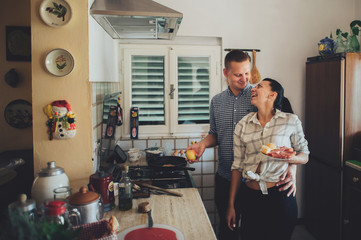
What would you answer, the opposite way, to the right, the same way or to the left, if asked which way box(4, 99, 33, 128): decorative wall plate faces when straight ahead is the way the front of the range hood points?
the same way

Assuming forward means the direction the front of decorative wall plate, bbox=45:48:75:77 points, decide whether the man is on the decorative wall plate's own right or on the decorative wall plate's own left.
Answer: on the decorative wall plate's own left

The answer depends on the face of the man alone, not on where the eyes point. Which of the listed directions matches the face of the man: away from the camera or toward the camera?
toward the camera

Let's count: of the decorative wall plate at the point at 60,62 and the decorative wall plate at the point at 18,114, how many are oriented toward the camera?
2

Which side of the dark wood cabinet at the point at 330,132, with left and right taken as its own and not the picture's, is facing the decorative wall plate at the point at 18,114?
front

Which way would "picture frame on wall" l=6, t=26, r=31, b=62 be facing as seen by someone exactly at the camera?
facing the viewer

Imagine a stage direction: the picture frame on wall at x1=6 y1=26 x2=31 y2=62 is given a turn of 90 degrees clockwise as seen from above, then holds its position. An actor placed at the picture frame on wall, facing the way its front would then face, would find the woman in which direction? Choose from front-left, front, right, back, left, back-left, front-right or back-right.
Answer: back-left

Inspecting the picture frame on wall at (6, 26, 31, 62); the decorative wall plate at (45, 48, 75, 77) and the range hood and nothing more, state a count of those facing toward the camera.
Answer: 3

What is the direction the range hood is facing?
toward the camera

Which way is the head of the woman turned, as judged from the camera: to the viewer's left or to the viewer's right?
to the viewer's left

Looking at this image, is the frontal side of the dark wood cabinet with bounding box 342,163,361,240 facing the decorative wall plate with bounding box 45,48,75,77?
yes

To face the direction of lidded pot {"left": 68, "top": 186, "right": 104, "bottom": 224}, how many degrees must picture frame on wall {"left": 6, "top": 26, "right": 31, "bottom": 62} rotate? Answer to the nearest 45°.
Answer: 0° — it already faces it

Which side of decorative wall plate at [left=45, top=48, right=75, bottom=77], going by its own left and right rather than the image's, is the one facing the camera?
front

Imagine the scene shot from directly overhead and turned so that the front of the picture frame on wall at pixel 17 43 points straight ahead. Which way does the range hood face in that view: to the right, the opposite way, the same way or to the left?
the same way

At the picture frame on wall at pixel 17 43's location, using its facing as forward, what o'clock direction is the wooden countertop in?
The wooden countertop is roughly at 11 o'clock from the picture frame on wall.

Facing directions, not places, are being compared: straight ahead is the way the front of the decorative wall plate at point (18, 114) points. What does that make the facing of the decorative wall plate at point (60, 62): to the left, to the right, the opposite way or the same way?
the same way
